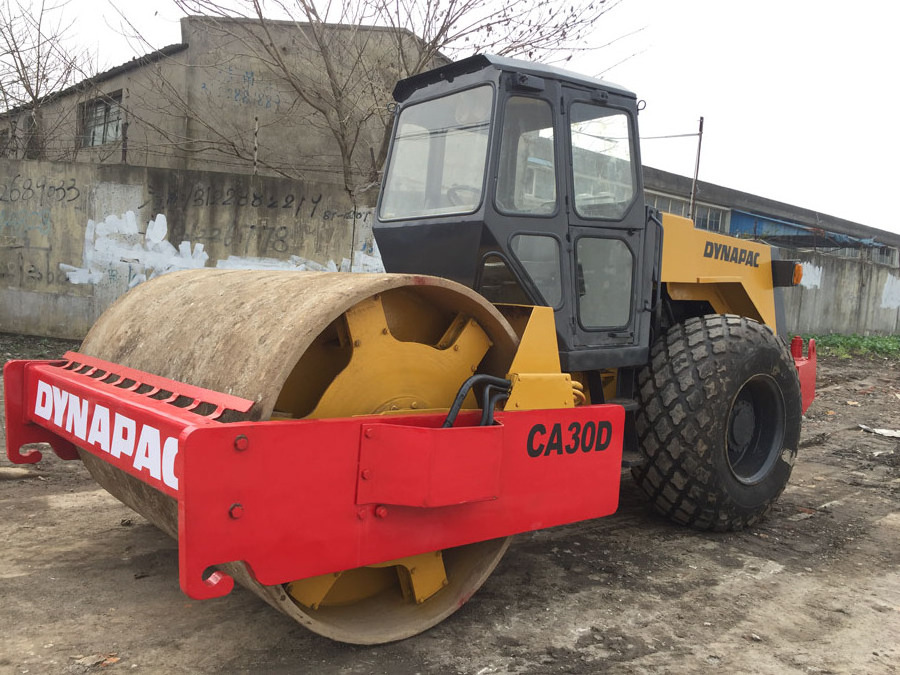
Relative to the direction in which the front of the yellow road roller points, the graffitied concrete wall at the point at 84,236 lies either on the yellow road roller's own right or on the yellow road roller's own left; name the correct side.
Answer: on the yellow road roller's own right
